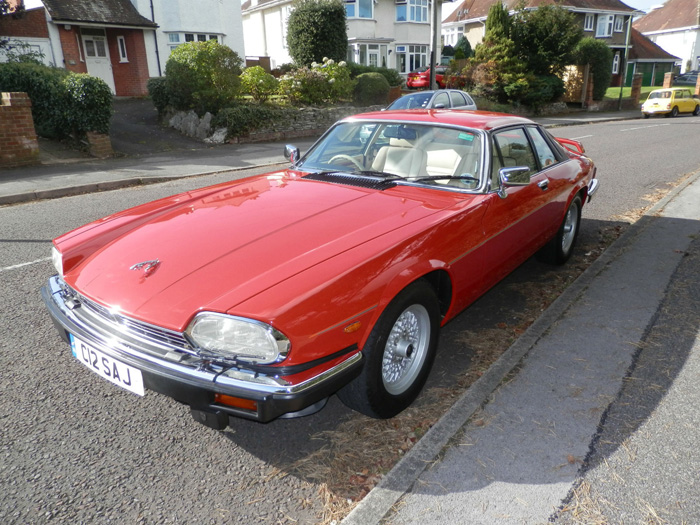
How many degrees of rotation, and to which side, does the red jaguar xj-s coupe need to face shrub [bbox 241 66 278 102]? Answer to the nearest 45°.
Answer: approximately 135° to its right

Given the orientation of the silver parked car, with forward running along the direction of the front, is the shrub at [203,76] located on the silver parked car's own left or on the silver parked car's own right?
on the silver parked car's own right

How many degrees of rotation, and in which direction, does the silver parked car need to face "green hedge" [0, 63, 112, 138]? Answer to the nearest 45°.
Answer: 0° — it already faces it

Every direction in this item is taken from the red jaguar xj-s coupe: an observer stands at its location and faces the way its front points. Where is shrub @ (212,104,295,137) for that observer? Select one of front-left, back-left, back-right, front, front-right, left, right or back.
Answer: back-right

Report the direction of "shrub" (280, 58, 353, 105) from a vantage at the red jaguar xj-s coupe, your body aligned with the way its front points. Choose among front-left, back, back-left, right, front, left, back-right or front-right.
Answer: back-right

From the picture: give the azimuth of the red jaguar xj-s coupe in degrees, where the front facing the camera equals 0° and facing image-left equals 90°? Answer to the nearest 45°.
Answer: approximately 45°

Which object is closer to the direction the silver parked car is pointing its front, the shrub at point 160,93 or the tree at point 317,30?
the shrub

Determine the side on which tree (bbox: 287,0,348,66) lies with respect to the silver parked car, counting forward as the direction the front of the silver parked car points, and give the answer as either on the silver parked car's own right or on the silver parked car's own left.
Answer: on the silver parked car's own right

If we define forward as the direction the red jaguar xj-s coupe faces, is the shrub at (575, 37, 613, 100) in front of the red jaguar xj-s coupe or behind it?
behind

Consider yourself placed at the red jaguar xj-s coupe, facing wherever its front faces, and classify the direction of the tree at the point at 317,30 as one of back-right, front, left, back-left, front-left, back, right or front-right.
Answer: back-right
